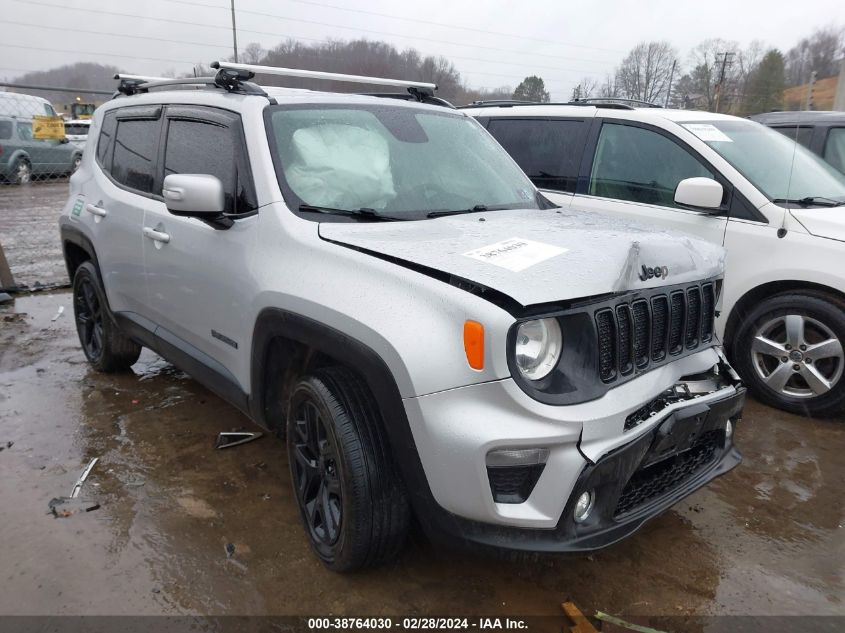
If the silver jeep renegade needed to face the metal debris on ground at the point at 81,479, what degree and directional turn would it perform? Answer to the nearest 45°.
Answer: approximately 135° to its right

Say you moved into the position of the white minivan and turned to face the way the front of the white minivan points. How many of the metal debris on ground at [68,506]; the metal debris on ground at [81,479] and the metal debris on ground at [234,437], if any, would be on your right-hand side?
3

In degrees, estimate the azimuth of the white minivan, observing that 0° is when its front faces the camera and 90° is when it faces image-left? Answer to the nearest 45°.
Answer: approximately 315°

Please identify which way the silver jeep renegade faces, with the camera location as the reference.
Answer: facing the viewer and to the right of the viewer

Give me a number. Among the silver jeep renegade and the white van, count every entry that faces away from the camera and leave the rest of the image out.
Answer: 0

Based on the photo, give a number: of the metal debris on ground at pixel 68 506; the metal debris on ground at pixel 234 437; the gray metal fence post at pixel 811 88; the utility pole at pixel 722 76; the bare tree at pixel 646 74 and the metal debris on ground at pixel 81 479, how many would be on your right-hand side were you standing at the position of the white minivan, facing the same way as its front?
3

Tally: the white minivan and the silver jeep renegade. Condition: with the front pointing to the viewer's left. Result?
0

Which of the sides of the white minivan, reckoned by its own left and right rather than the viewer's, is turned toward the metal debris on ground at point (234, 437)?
right

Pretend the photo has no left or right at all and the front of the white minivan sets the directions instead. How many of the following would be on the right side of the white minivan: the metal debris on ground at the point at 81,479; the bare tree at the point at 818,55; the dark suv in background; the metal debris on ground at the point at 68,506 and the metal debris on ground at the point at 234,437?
3

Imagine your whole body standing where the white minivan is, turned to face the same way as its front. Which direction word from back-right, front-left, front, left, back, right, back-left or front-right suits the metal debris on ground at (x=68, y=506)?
right
